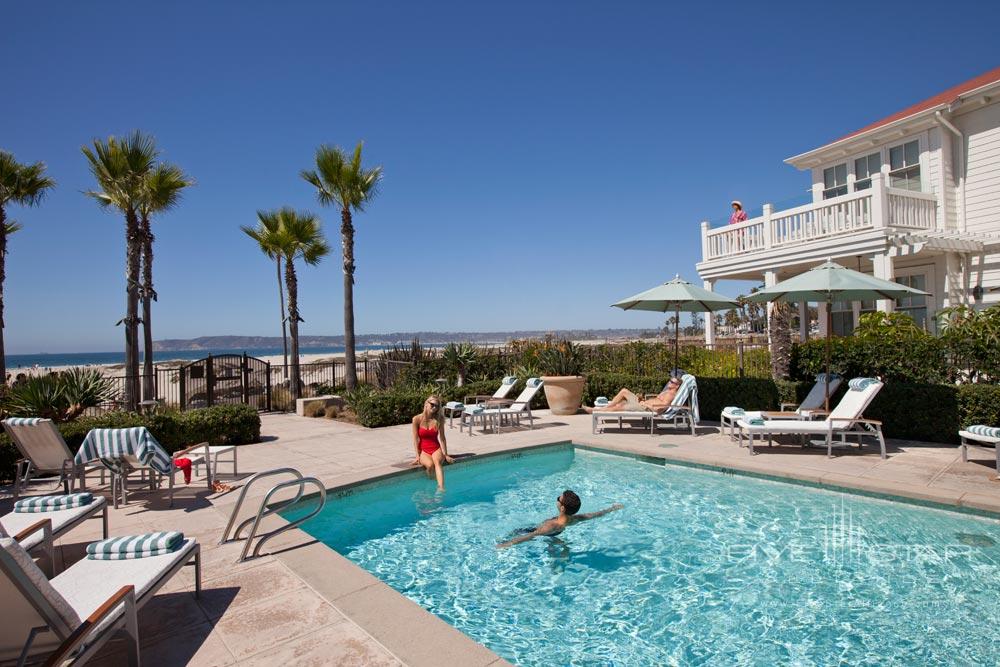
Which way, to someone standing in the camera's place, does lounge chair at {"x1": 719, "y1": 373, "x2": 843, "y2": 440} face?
facing to the left of the viewer

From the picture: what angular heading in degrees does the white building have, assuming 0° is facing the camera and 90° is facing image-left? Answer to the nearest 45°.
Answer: approximately 45°

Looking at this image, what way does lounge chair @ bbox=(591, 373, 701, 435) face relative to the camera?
to the viewer's left

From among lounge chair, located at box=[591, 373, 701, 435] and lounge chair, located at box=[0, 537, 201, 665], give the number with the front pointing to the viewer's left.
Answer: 1

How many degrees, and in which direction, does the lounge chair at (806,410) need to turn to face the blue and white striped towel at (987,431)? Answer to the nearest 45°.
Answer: approximately 135° to its left

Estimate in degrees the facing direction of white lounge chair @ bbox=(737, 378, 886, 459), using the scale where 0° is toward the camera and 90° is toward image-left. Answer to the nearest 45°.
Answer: approximately 90°

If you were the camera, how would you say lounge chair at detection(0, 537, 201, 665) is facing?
facing away from the viewer and to the right of the viewer

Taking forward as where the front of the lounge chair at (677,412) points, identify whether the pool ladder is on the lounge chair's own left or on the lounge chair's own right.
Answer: on the lounge chair's own left

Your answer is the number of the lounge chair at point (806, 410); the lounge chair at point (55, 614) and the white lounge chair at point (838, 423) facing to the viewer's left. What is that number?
2
